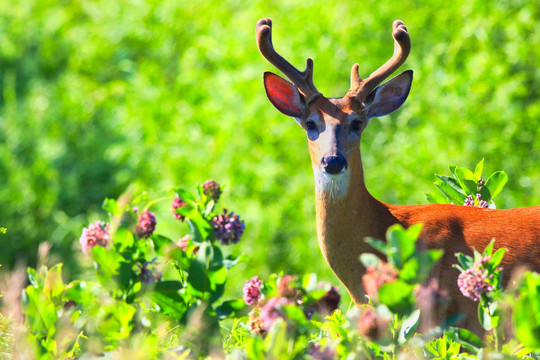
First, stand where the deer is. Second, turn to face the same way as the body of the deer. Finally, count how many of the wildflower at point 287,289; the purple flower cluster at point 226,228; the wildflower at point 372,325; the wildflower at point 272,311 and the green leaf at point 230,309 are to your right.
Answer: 0

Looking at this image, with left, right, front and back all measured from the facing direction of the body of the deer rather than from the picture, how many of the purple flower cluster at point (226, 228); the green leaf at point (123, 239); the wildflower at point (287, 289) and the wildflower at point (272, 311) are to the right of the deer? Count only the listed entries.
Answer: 0

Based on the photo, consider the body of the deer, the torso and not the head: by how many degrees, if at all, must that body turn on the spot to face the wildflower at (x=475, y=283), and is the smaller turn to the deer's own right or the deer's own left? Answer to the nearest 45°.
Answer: approximately 90° to the deer's own left

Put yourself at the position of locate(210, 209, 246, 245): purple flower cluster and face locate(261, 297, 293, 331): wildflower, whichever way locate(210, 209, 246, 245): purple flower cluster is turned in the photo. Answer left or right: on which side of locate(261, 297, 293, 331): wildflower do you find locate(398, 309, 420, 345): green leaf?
left

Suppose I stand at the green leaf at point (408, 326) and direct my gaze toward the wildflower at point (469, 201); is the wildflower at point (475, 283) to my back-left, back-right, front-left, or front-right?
front-right

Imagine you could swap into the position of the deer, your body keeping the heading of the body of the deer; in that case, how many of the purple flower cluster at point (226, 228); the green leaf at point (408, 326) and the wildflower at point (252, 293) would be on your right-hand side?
0

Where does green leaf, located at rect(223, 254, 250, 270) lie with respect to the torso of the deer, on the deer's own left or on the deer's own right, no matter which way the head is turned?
on the deer's own left

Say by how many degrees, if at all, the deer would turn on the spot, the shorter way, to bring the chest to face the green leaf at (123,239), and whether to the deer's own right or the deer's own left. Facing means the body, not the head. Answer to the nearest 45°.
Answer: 0° — it already faces it

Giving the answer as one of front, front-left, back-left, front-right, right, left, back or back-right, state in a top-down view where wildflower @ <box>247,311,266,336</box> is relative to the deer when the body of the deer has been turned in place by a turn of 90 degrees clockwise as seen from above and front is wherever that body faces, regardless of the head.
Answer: back

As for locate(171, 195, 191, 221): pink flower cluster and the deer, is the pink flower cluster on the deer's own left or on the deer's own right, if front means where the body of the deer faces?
on the deer's own left

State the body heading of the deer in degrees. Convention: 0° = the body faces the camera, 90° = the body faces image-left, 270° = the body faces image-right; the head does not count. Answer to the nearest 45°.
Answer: approximately 90°

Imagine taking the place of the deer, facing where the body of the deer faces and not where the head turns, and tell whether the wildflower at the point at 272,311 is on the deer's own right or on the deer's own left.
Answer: on the deer's own left
